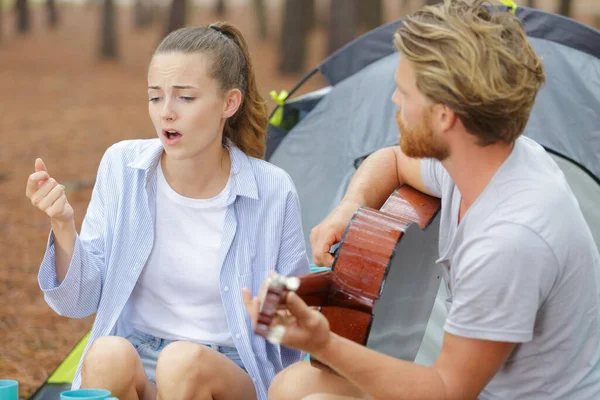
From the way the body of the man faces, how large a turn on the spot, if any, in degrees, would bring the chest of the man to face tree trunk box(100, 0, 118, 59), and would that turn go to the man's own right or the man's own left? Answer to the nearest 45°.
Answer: approximately 45° to the man's own right

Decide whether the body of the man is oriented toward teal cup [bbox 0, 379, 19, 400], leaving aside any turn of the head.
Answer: yes

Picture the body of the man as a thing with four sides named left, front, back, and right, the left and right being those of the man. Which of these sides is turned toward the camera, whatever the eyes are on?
left

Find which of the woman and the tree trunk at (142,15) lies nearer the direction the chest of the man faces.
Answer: the woman

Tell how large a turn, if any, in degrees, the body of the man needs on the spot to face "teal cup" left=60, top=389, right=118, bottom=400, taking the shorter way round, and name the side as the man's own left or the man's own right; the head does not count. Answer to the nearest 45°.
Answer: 0° — they already face it

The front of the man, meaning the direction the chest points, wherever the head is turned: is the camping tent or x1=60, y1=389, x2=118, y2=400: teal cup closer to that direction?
the teal cup

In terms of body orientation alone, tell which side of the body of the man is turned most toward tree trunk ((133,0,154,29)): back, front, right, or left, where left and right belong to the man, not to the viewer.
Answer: right

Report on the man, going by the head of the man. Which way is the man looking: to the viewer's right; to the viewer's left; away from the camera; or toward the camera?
to the viewer's left
